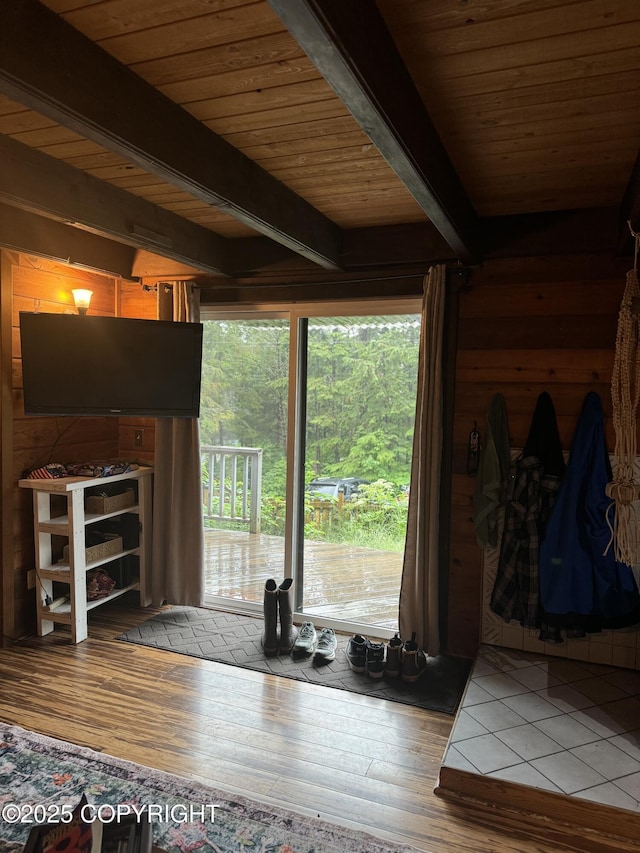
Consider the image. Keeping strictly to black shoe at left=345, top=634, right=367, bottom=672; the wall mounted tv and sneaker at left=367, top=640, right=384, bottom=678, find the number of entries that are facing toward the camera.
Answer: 3

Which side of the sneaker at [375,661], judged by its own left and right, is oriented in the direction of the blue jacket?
left

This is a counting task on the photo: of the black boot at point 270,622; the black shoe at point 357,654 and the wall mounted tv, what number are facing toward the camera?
3

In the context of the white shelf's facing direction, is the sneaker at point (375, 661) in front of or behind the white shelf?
in front

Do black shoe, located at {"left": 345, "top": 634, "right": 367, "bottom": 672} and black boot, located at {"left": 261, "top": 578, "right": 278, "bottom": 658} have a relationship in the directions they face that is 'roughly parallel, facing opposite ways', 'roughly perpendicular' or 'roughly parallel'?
roughly parallel

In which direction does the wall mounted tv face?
toward the camera

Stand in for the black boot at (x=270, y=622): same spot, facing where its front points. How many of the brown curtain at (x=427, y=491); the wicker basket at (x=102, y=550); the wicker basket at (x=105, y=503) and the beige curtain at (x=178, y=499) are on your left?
1

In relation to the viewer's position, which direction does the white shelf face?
facing the viewer and to the right of the viewer

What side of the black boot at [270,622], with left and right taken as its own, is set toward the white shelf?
right

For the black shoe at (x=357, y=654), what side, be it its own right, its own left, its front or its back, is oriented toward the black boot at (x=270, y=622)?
right
